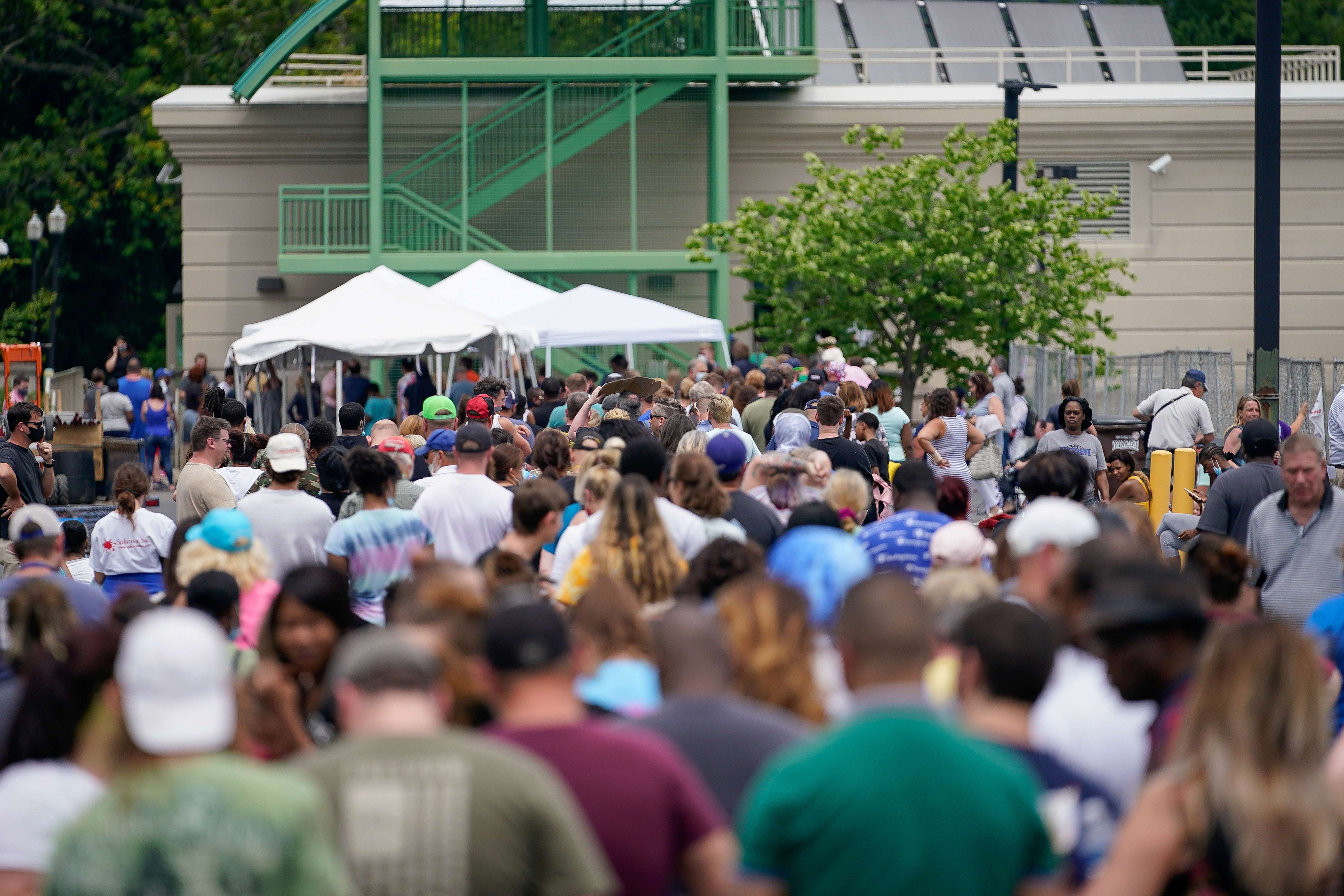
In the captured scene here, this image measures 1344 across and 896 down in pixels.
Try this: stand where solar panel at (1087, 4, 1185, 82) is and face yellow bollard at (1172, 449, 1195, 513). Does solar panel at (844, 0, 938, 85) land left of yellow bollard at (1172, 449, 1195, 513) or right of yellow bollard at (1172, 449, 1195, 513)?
right

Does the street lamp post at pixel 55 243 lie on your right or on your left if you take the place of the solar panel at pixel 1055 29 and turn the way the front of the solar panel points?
on your right

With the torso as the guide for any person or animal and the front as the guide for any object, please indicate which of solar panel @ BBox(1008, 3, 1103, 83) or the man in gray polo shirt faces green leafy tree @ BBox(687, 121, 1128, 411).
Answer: the solar panel

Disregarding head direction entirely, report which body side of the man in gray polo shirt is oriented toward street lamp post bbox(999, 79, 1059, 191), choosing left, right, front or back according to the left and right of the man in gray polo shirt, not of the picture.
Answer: back

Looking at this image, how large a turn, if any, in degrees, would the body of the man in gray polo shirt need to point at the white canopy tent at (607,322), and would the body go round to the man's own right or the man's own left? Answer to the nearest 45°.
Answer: approximately 135° to the man's own right

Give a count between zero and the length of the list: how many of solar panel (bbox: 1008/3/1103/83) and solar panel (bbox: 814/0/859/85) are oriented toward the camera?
2

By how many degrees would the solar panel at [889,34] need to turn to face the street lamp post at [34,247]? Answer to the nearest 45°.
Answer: approximately 90° to its right

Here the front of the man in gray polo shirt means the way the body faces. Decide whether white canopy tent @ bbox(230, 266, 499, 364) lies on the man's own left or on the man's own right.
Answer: on the man's own right

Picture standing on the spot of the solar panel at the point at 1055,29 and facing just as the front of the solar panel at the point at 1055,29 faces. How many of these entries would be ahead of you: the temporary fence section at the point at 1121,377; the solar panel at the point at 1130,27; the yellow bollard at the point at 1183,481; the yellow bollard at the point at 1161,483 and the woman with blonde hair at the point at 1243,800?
4

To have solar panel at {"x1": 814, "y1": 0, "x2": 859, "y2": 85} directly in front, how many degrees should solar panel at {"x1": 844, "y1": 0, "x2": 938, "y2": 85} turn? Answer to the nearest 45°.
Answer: approximately 45° to its right

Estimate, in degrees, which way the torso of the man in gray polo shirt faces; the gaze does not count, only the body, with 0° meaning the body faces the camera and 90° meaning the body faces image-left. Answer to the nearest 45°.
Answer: approximately 0°

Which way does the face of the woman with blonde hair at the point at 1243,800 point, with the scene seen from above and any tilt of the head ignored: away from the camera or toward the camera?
away from the camera
